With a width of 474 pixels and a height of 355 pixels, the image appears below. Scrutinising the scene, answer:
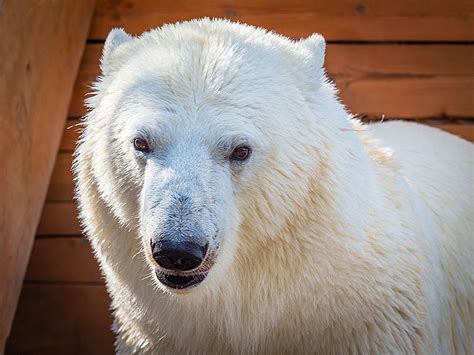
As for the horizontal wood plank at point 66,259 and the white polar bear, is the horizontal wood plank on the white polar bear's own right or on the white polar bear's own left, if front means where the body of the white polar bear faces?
on the white polar bear's own right

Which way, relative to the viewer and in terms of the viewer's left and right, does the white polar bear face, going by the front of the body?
facing the viewer and to the left of the viewer

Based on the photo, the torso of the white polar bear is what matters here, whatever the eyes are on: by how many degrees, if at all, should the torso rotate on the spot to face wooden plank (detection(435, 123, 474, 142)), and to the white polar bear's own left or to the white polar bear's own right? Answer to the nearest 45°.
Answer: approximately 180°

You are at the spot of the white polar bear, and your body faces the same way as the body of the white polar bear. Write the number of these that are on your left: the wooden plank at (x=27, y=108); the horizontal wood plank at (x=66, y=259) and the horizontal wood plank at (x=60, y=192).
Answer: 0

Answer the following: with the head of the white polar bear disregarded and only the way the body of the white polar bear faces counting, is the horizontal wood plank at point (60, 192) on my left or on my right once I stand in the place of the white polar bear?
on my right
